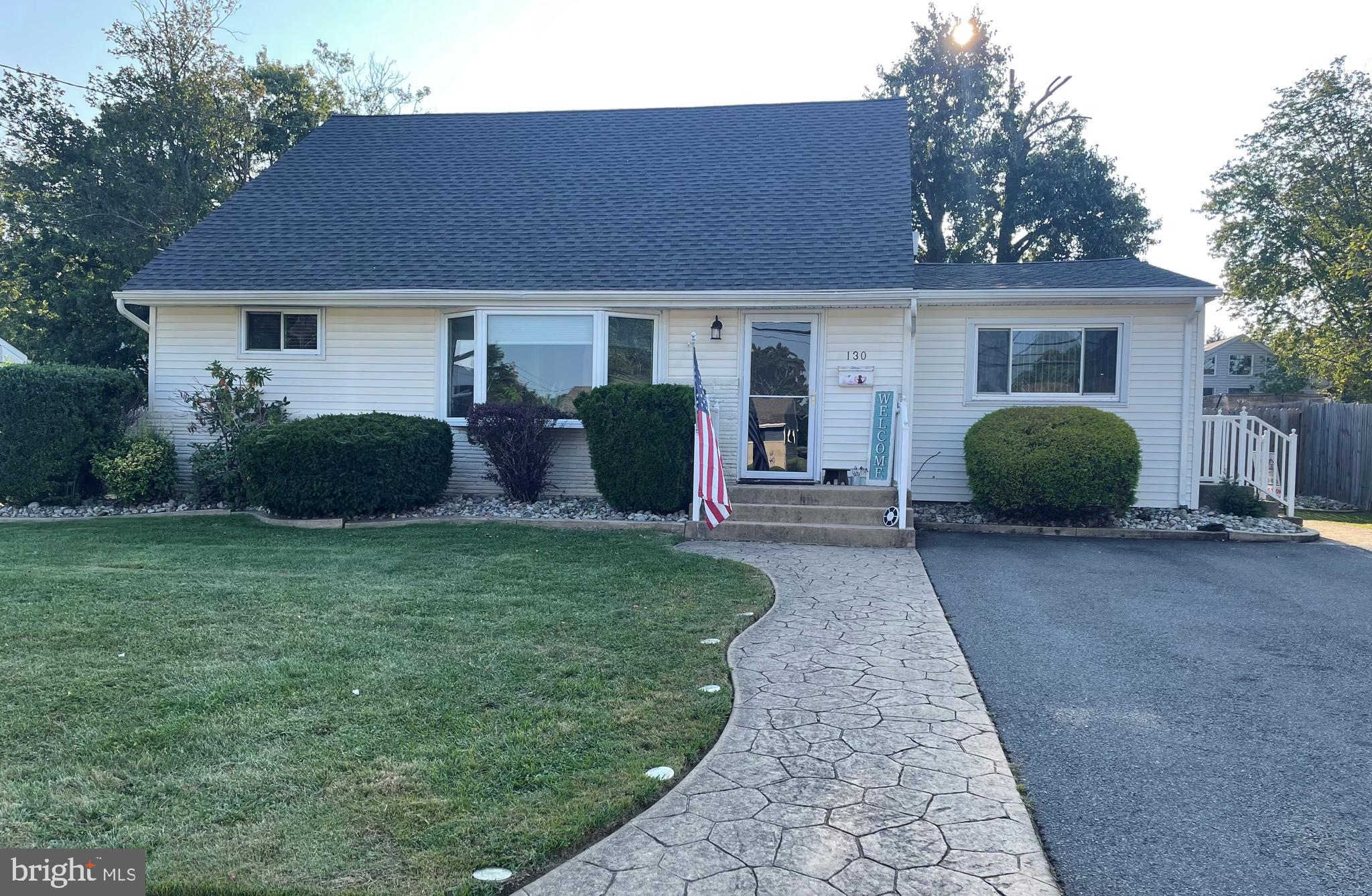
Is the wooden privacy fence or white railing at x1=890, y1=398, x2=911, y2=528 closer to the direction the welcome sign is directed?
the white railing

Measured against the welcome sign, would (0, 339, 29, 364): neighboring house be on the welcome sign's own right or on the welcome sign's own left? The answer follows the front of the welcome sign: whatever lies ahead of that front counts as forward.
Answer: on the welcome sign's own right

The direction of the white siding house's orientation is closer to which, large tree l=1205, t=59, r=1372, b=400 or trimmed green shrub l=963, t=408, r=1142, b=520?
the trimmed green shrub

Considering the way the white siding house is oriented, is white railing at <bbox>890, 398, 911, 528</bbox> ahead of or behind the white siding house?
ahead

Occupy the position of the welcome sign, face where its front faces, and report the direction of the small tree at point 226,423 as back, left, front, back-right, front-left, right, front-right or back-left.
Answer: right

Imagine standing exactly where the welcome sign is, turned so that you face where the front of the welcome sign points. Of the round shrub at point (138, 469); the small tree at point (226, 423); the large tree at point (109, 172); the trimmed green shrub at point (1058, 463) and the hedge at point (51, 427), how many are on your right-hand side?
4

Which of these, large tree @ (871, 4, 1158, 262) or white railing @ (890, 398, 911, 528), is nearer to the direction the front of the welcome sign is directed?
the white railing

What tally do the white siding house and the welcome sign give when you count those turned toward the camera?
2

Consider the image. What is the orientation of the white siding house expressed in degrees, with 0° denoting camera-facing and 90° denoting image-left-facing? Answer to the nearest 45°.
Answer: approximately 0°

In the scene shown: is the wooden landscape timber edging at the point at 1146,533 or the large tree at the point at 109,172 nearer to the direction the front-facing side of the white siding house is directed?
the wooden landscape timber edging

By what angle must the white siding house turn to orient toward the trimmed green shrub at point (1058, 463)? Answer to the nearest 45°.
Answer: approximately 90° to its left

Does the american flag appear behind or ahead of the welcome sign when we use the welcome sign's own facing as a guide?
ahead

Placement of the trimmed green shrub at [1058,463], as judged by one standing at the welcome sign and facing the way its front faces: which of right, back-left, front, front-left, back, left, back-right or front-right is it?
left

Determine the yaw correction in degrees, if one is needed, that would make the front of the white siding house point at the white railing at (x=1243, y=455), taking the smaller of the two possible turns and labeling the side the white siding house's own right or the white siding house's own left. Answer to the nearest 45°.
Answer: approximately 90° to the white siding house's own left
